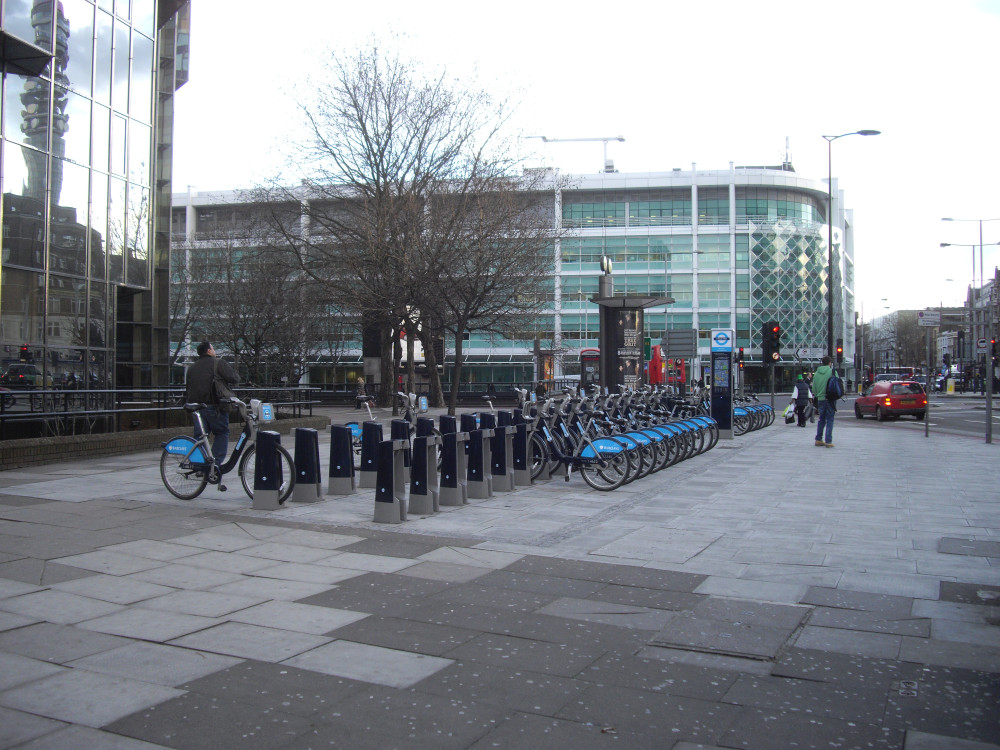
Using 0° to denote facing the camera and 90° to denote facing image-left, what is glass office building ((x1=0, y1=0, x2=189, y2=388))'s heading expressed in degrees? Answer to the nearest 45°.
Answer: approximately 315°

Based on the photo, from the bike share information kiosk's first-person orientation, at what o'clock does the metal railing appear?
The metal railing is roughly at 2 o'clock from the bike share information kiosk.

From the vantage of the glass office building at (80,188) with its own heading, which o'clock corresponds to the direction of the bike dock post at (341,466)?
The bike dock post is roughly at 1 o'clock from the glass office building.

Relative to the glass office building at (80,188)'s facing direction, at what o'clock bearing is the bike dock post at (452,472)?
The bike dock post is roughly at 1 o'clock from the glass office building.

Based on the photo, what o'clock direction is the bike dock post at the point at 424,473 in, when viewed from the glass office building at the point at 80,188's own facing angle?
The bike dock post is roughly at 1 o'clock from the glass office building.

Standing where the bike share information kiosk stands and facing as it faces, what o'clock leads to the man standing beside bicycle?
The man standing beside bicycle is roughly at 1 o'clock from the bike share information kiosk.

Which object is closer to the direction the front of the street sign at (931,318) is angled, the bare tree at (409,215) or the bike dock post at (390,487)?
the bike dock post

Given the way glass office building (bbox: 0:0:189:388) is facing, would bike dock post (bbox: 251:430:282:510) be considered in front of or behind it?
in front

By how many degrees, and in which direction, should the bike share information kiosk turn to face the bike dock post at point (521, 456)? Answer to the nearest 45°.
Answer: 0° — it already faces it

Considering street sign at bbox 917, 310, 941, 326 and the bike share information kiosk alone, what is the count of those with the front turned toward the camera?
2

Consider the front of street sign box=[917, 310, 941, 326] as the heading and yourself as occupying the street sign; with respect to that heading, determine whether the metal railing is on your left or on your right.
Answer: on your right

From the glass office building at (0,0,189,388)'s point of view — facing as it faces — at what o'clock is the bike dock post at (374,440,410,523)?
The bike dock post is roughly at 1 o'clock from the glass office building.

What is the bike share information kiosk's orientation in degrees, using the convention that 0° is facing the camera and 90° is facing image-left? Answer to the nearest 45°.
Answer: approximately 0°

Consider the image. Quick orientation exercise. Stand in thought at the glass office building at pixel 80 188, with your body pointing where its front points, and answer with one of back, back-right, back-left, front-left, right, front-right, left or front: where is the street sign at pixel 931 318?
front-left

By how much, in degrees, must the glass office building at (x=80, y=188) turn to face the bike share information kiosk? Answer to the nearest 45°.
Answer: approximately 45° to its left

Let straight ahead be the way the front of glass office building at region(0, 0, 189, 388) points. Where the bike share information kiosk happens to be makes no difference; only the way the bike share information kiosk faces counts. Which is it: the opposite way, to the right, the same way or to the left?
to the right

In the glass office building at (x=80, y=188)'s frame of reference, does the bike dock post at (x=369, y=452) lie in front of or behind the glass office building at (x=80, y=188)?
in front
